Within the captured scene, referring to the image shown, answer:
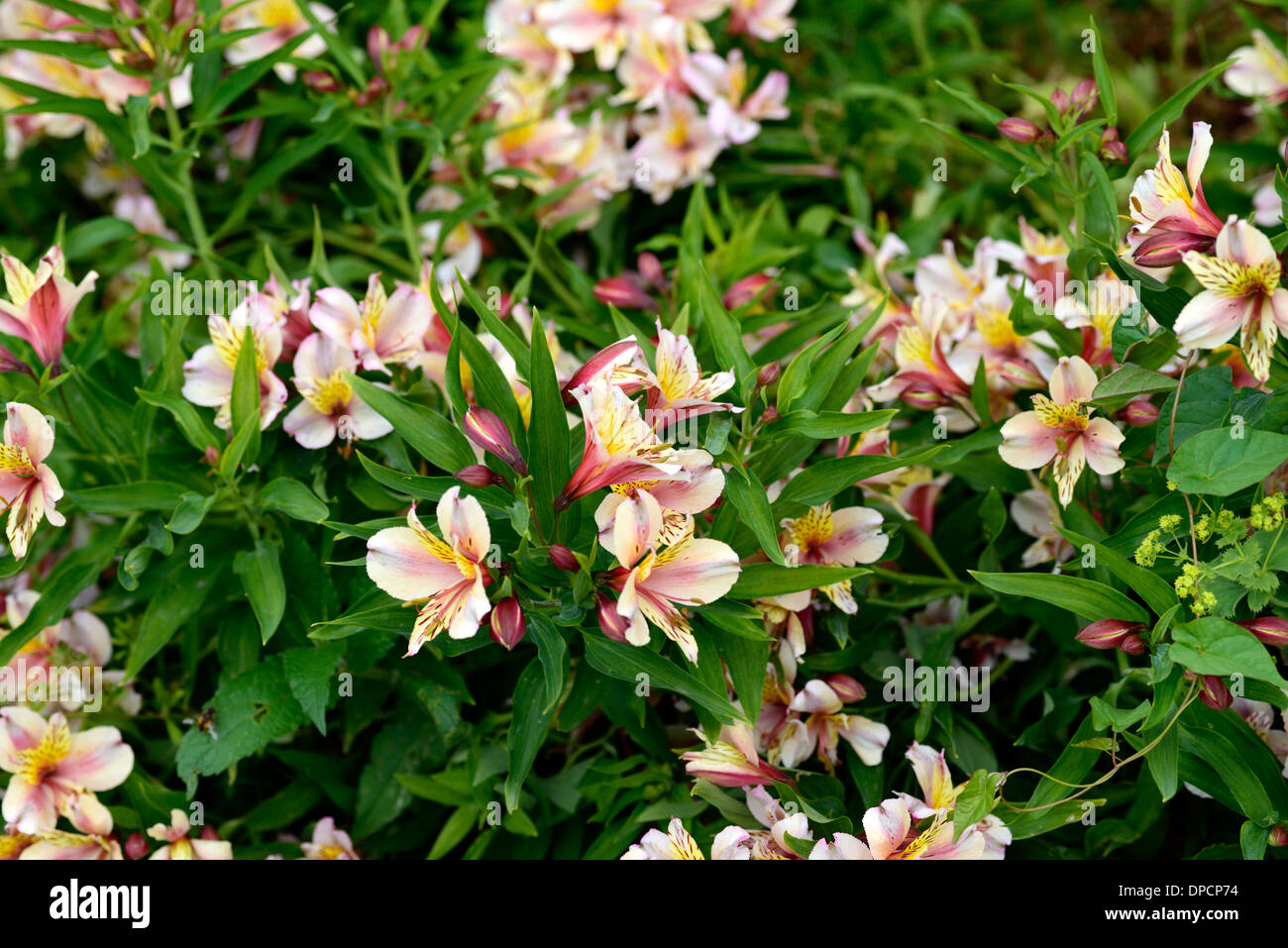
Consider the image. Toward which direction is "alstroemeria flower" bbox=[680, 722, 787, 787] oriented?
to the viewer's left

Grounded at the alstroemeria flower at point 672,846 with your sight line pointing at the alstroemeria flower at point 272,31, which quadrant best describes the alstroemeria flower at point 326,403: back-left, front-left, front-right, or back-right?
front-left

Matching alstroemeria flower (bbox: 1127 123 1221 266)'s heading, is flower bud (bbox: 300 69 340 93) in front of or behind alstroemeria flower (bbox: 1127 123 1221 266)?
in front

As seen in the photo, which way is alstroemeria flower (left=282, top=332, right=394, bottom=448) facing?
toward the camera

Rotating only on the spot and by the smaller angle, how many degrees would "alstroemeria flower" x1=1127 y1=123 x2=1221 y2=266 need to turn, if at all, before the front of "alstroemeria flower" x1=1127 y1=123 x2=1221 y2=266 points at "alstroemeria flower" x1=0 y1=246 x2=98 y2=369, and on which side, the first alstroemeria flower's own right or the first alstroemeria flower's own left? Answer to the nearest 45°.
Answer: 0° — it already faces it

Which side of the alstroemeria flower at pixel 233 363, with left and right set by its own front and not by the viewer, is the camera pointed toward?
front

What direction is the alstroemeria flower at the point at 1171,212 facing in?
to the viewer's left

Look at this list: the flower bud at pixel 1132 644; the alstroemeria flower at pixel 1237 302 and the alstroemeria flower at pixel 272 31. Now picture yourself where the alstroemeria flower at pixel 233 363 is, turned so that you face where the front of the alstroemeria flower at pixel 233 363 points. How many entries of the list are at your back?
1
